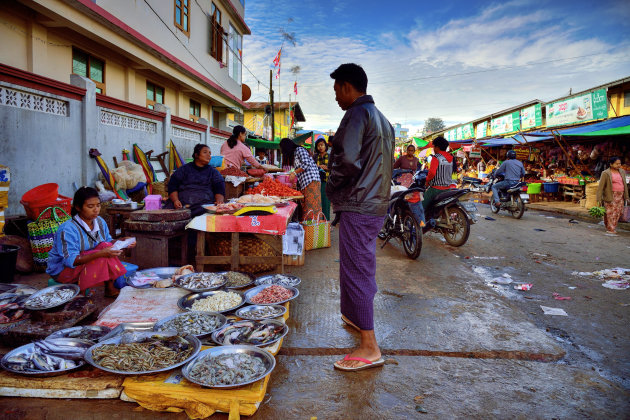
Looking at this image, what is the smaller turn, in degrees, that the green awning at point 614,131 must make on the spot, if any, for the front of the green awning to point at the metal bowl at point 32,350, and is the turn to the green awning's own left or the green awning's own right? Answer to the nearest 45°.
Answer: approximately 45° to the green awning's own left

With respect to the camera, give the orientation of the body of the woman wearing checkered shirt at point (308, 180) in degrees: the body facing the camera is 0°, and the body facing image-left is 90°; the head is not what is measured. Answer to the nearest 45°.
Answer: approximately 90°

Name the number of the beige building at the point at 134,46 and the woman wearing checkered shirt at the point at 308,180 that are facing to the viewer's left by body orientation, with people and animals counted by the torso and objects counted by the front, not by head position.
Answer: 1

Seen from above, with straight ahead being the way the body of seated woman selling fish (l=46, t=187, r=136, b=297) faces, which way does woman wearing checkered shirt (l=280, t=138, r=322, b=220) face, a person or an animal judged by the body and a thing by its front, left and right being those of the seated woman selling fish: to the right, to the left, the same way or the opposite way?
the opposite way

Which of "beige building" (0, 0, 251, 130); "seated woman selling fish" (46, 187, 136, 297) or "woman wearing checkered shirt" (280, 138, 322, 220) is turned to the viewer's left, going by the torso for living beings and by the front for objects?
the woman wearing checkered shirt

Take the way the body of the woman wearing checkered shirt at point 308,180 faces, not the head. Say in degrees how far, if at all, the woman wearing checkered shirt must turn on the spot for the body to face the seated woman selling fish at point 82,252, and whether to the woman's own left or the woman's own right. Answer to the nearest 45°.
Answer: approximately 45° to the woman's own left

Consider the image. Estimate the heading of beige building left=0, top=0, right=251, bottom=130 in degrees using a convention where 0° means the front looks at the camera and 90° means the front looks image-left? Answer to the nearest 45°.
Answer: approximately 315°
